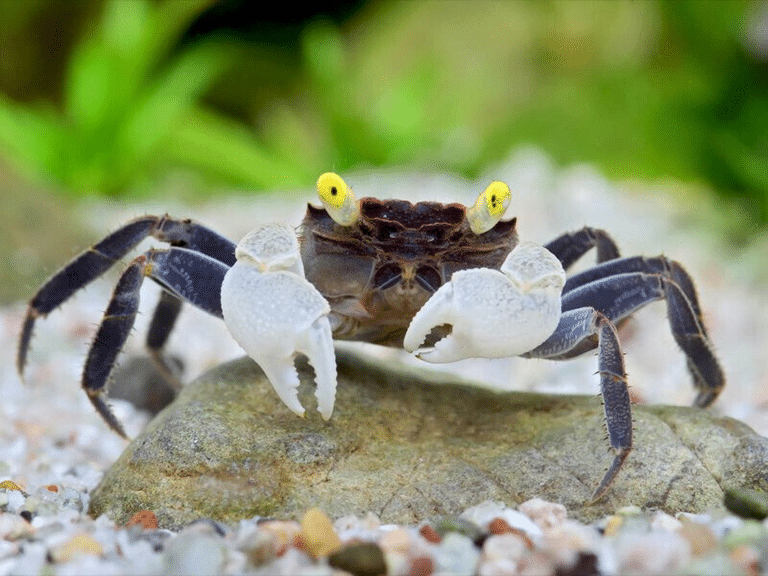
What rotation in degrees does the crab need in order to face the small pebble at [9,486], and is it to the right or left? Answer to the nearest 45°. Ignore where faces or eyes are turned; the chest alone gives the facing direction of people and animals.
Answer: approximately 90° to its right

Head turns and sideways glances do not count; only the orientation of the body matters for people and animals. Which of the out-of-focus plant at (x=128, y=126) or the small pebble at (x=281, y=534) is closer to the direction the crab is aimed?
the small pebble

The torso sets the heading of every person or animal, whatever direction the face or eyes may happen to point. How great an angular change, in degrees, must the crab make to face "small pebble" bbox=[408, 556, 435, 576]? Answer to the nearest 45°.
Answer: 0° — it already faces it

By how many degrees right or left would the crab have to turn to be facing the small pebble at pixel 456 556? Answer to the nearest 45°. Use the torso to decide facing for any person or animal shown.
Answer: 0° — it already faces it

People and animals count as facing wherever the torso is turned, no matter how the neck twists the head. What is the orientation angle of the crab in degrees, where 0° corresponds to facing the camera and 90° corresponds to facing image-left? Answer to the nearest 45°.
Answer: approximately 0°
